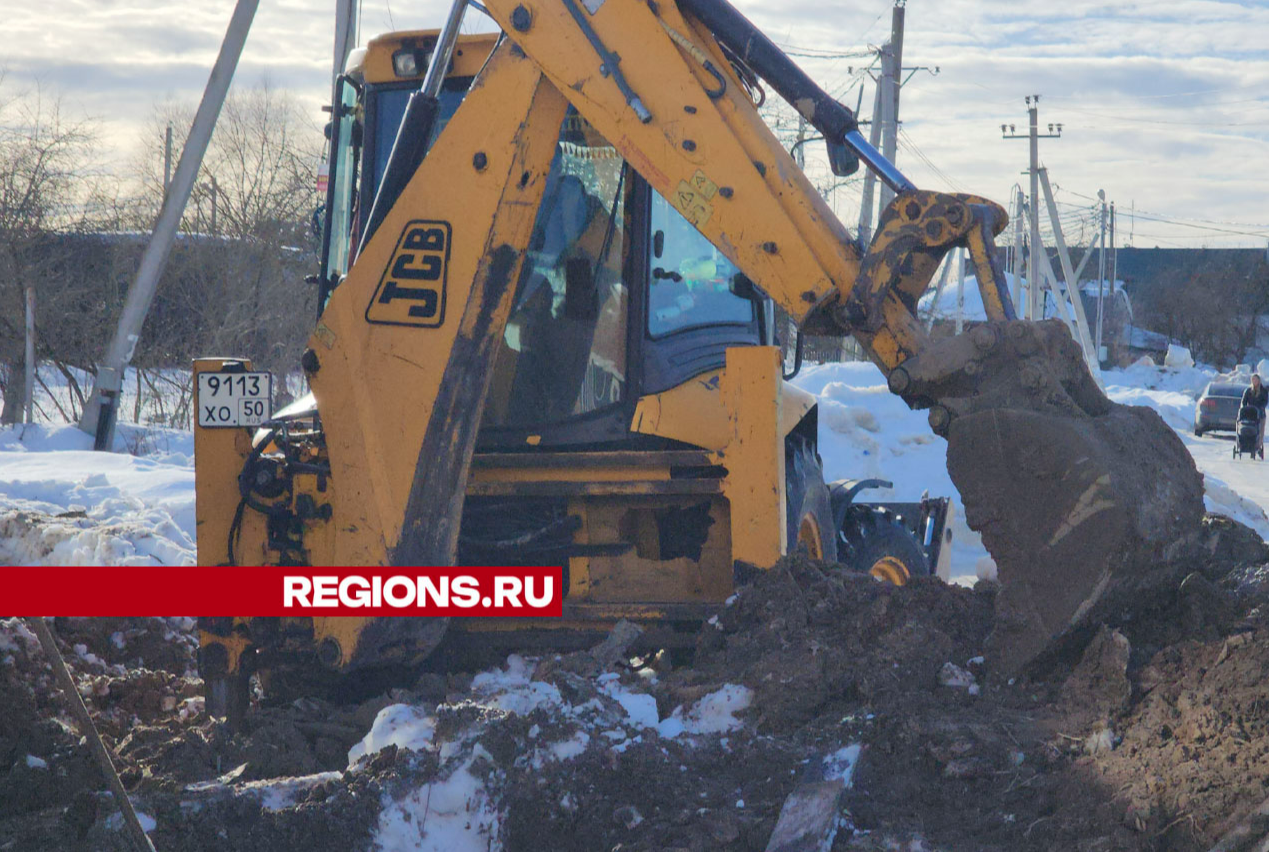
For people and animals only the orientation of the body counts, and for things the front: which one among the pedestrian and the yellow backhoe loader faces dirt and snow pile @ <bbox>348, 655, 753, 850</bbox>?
the pedestrian

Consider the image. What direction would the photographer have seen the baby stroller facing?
facing the viewer

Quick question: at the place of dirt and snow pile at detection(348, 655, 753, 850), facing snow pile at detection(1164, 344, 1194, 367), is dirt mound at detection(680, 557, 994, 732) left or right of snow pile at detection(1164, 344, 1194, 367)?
right

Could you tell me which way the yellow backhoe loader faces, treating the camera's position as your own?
facing away from the viewer and to the right of the viewer

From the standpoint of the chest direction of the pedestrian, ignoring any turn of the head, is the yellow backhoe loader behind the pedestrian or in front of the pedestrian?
in front

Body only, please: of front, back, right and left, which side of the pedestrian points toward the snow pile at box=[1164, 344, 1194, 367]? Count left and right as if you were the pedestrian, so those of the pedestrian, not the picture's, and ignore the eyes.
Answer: back

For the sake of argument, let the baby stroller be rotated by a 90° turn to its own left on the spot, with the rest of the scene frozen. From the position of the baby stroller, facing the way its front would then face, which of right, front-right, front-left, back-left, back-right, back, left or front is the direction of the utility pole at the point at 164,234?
back-right

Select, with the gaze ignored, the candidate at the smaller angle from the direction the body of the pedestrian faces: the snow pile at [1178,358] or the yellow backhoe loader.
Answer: the yellow backhoe loader

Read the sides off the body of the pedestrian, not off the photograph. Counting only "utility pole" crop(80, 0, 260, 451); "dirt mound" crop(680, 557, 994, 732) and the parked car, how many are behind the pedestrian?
1

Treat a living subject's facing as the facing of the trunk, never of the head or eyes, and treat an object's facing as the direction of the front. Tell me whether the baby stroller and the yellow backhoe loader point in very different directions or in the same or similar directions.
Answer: very different directions

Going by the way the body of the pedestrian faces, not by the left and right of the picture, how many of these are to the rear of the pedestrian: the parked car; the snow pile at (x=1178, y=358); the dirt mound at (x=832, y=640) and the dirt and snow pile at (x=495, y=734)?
2

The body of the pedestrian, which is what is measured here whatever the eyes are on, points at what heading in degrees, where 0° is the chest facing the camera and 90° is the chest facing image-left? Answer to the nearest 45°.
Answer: approximately 0°

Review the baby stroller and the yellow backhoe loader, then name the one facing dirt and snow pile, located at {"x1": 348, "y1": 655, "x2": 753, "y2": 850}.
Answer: the baby stroller

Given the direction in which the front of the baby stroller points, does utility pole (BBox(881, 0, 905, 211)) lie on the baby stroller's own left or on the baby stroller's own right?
on the baby stroller's own right
